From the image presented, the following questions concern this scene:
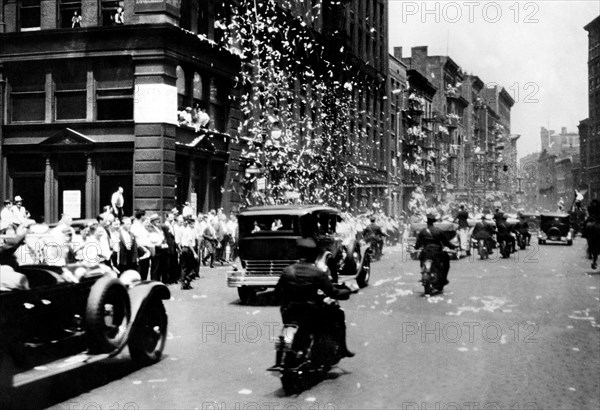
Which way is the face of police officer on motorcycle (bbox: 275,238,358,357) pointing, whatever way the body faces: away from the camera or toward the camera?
away from the camera

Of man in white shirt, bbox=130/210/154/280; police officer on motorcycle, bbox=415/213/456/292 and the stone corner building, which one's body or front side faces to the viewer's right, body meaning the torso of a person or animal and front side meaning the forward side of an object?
the man in white shirt

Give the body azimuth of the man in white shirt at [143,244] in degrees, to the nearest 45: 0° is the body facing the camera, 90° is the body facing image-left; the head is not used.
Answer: approximately 270°

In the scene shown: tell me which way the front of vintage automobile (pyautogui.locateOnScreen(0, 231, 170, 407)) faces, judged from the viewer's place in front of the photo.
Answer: facing away from the viewer and to the right of the viewer

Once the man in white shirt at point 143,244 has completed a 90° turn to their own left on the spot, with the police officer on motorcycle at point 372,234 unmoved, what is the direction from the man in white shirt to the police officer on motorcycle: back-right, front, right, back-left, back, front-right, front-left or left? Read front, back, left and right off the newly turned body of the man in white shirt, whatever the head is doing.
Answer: front-right

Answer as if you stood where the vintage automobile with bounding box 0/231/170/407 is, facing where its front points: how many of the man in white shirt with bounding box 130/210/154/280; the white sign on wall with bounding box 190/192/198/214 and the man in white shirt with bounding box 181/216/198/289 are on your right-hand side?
0

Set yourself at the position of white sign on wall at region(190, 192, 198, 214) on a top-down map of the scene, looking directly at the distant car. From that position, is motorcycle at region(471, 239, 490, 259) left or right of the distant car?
right

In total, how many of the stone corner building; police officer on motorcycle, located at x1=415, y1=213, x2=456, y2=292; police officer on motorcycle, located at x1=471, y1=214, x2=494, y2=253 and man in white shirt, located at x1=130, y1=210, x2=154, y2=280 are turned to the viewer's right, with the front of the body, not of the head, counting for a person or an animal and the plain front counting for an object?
1

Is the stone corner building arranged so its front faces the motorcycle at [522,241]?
no
